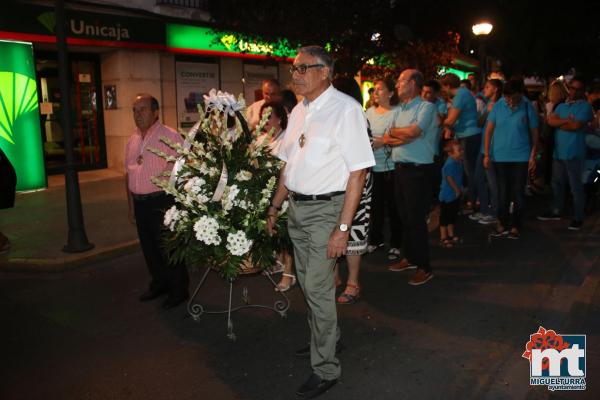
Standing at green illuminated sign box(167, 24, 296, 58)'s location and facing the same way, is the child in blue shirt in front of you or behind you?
in front

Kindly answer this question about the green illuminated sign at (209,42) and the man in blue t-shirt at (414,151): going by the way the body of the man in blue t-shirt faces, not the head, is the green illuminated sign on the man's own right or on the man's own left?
on the man's own right

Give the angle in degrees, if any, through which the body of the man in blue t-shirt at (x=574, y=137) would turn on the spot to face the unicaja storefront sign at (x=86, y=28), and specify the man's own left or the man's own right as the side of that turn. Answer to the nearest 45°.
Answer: approximately 45° to the man's own right

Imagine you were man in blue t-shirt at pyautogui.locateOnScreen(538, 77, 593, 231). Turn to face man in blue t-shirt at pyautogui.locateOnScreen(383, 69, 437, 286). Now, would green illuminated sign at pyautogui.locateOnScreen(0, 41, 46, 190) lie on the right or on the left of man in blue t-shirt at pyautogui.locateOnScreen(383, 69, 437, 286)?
right

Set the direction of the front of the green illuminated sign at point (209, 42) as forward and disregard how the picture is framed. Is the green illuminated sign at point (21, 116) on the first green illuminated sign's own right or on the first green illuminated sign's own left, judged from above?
on the first green illuminated sign's own right

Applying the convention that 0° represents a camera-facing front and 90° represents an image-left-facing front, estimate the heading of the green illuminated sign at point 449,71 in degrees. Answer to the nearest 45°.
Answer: approximately 0°

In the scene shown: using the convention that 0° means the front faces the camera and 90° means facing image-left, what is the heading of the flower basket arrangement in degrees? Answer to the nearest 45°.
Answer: approximately 0°

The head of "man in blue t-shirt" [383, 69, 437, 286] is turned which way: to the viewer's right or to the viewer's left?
to the viewer's left

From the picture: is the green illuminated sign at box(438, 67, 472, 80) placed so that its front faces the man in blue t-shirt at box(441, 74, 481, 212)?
yes

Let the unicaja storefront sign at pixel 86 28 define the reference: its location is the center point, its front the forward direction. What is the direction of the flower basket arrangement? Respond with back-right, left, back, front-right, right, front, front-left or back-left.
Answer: front-right

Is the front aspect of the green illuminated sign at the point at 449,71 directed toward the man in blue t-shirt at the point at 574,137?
yes
